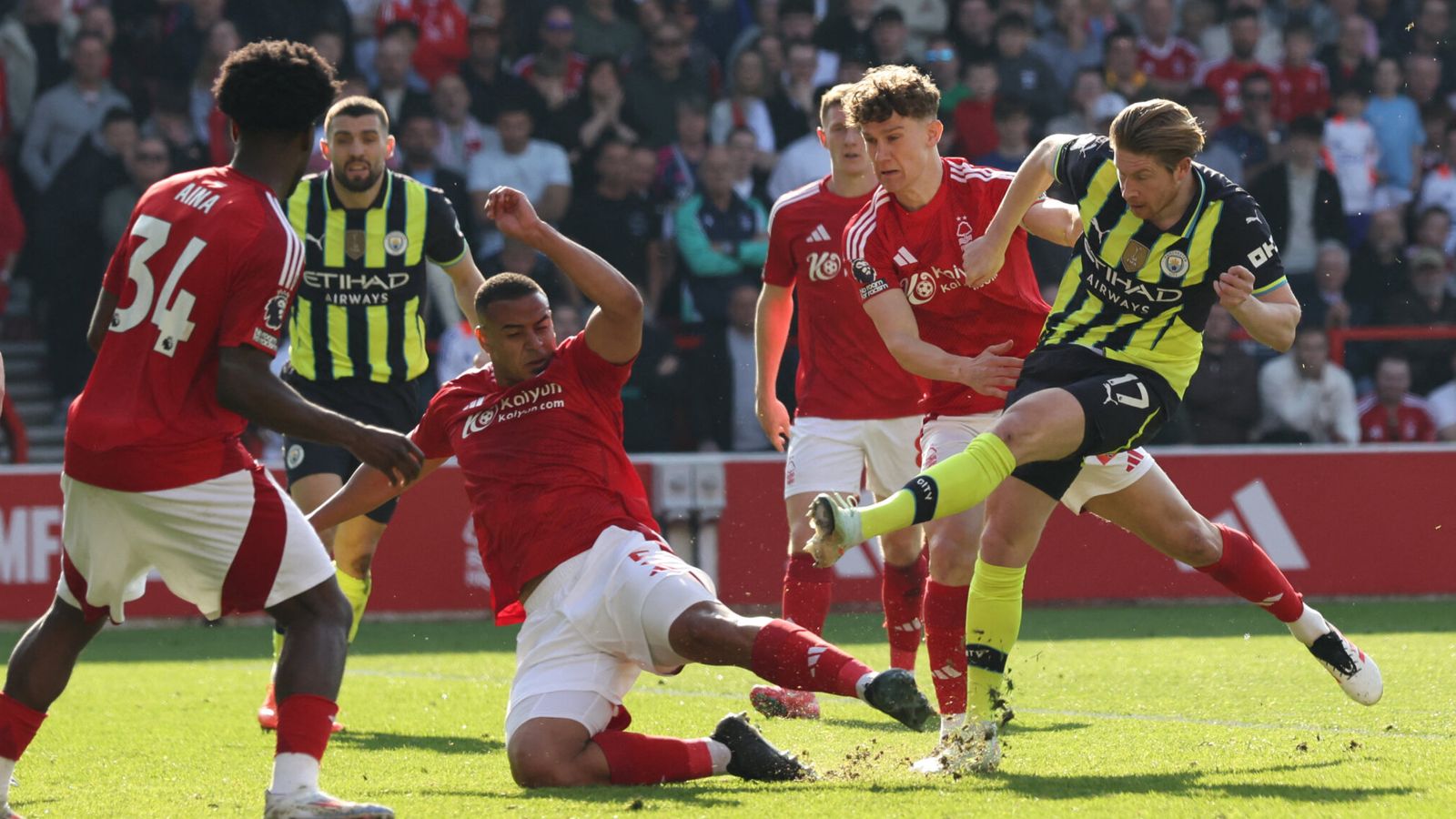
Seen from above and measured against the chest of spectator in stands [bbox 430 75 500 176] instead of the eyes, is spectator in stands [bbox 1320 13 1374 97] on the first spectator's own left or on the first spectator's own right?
on the first spectator's own left

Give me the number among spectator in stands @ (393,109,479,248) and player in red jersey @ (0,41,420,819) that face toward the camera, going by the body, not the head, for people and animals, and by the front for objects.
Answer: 1

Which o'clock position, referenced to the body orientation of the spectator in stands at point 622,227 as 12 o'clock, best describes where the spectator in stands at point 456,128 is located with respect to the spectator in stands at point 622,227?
the spectator in stands at point 456,128 is roughly at 4 o'clock from the spectator in stands at point 622,227.

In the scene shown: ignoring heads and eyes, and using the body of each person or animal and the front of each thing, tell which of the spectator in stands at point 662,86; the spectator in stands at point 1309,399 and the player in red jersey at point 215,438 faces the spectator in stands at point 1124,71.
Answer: the player in red jersey

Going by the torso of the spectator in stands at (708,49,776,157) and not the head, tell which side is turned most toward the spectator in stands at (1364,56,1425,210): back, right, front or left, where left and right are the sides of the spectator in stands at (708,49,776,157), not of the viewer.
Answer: left

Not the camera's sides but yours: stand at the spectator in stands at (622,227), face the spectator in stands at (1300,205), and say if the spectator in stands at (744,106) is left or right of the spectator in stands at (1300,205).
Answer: left

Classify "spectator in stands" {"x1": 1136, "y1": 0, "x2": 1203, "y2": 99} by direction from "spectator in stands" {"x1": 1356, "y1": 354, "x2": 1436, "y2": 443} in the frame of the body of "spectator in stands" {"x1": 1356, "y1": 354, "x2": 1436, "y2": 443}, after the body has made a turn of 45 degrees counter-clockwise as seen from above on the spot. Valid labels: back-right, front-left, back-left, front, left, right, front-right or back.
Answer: back

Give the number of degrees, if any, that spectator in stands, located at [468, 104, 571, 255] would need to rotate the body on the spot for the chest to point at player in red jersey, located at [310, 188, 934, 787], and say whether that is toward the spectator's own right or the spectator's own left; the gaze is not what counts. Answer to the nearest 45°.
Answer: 0° — they already face them

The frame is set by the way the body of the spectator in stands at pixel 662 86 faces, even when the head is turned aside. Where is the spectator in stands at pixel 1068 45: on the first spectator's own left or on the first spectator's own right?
on the first spectator's own left

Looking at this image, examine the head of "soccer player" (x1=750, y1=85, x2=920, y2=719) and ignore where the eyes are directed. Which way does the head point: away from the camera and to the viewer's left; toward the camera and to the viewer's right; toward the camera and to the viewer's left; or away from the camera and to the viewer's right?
toward the camera and to the viewer's right
